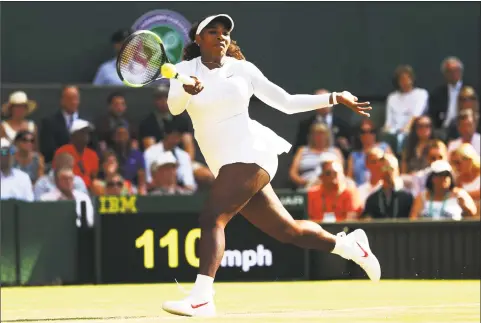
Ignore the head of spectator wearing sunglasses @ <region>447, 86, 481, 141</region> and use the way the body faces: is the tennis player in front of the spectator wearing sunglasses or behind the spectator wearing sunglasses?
in front

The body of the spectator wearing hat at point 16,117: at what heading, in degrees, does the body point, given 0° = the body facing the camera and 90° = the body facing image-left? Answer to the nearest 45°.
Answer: approximately 0°

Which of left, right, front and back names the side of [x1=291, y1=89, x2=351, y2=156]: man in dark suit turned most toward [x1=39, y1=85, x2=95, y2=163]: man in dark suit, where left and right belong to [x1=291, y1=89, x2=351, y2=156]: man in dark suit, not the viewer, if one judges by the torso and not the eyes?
right

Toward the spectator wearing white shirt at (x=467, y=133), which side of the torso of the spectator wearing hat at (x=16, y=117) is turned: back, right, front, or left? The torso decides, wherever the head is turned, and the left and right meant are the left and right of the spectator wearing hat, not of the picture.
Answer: left

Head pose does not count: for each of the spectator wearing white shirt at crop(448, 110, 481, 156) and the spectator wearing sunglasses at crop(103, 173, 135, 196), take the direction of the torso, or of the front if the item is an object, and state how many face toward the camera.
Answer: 2

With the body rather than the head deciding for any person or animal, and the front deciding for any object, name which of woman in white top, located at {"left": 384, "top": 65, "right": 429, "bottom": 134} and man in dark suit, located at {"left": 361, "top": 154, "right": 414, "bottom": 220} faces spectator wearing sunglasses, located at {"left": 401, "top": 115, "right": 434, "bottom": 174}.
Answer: the woman in white top

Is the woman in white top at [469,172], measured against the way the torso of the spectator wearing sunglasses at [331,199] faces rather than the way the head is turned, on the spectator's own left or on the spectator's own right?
on the spectator's own left
